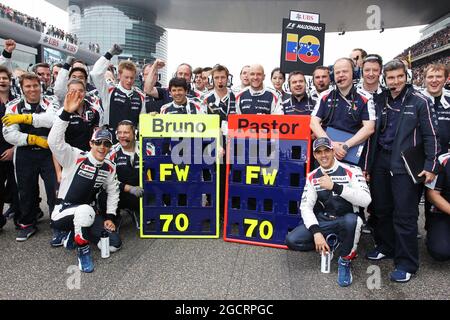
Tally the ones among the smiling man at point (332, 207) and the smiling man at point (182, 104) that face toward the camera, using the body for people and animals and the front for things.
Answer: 2

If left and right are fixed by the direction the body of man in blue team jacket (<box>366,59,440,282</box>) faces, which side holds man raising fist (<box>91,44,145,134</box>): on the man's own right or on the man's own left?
on the man's own right

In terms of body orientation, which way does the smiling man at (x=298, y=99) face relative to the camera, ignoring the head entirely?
toward the camera

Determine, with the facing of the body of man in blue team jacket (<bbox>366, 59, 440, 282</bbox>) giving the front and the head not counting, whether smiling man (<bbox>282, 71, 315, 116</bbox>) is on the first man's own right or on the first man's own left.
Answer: on the first man's own right

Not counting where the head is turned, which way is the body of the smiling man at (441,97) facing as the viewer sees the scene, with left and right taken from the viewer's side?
facing the viewer

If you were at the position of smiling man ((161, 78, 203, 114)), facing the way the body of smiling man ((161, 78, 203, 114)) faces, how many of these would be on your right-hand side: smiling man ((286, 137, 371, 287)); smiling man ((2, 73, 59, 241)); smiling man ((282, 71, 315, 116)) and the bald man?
1

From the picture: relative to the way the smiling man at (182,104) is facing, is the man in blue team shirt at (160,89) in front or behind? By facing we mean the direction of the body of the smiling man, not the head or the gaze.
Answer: behind

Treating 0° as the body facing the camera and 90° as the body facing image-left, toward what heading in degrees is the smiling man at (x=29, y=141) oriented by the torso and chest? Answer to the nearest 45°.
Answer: approximately 0°

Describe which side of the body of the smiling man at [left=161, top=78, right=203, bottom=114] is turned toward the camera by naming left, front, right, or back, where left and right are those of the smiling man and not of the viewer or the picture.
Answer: front

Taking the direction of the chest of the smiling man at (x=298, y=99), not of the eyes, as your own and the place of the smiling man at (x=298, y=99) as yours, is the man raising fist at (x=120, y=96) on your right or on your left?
on your right

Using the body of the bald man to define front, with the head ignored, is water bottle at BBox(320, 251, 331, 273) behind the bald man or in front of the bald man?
in front
